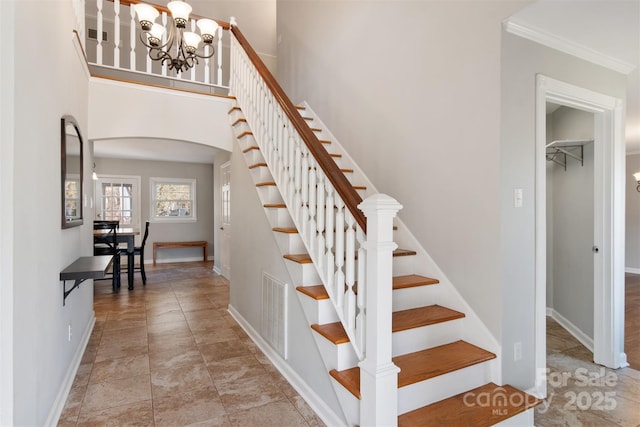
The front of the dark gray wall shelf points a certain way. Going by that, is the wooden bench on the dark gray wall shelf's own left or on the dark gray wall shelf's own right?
on the dark gray wall shelf's own left

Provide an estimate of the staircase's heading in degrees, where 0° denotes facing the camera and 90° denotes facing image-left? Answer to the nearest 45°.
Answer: approximately 315°

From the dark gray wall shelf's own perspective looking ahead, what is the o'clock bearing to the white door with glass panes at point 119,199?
The white door with glass panes is roughly at 9 o'clock from the dark gray wall shelf.

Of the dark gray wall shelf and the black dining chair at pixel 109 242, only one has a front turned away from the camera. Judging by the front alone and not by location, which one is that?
the black dining chair

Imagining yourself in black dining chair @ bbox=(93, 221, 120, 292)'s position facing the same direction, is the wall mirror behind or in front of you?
behind

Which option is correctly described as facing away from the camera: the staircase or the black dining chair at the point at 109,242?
the black dining chair

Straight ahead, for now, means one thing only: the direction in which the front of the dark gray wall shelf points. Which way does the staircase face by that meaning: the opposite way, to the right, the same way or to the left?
to the right

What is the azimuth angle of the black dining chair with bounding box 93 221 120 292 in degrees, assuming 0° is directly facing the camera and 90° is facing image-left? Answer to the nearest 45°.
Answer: approximately 180°

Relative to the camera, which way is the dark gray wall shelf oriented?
to the viewer's right

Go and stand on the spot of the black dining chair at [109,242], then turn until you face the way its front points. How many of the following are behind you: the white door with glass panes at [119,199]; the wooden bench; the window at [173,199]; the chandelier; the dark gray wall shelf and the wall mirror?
3

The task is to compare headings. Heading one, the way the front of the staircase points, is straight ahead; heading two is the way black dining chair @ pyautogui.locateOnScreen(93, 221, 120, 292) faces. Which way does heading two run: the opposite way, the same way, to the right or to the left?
the opposite way

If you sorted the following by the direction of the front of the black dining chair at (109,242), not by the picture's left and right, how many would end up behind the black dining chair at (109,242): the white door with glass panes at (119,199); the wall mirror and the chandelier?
2

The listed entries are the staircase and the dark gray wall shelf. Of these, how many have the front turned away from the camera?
0
